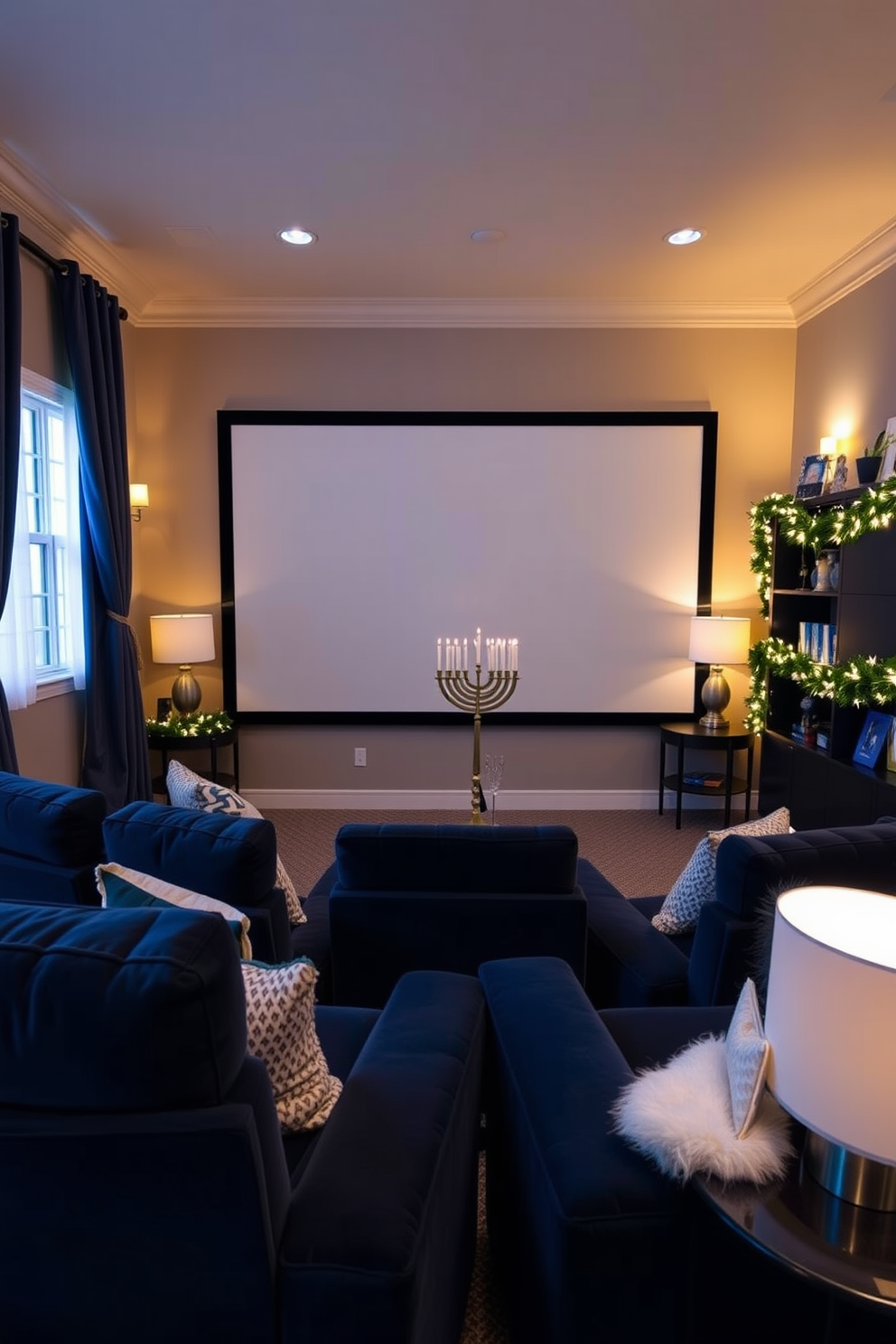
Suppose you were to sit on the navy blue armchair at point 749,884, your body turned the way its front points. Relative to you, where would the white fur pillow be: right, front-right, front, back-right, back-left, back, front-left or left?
back-left

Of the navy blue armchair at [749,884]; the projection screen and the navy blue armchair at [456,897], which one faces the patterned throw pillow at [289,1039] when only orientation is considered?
the projection screen

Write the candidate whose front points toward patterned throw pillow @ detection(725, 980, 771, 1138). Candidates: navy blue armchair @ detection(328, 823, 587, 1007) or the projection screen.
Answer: the projection screen

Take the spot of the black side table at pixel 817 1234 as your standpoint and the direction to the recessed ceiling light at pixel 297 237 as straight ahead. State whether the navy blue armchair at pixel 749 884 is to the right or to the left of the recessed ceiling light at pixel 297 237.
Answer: right

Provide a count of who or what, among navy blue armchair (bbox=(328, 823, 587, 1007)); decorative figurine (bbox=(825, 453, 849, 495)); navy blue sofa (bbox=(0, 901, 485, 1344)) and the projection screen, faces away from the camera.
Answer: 2

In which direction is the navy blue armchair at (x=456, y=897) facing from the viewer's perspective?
away from the camera

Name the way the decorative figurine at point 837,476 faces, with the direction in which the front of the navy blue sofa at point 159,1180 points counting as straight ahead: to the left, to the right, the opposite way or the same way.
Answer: to the left

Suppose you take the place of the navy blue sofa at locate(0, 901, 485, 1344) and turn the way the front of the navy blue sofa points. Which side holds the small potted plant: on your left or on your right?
on your right

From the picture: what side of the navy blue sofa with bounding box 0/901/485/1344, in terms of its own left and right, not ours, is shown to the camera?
back

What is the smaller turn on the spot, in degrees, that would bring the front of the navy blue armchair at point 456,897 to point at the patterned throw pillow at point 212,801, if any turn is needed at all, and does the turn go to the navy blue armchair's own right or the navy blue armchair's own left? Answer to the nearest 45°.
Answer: approximately 90° to the navy blue armchair's own left

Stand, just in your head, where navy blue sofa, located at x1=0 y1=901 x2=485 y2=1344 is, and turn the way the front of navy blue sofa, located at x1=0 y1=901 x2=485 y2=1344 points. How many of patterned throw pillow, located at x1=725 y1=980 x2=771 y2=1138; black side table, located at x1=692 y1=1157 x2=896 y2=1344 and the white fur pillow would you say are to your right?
3

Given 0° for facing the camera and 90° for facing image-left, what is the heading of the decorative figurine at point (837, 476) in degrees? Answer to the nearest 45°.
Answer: approximately 45°

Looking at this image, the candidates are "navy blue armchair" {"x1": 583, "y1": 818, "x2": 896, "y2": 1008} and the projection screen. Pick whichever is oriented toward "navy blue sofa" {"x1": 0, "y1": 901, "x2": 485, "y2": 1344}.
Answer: the projection screen
